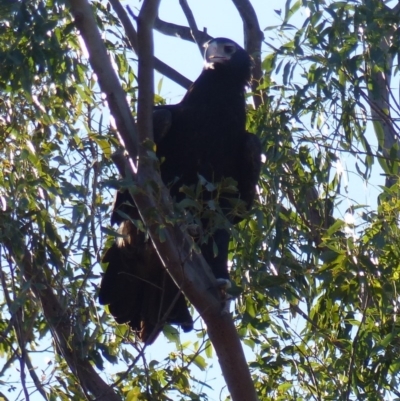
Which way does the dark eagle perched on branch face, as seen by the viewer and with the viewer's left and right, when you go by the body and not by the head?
facing the viewer
